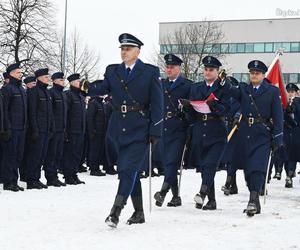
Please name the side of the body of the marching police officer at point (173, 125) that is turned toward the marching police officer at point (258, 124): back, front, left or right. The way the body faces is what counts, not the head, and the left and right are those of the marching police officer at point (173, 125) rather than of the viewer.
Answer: left

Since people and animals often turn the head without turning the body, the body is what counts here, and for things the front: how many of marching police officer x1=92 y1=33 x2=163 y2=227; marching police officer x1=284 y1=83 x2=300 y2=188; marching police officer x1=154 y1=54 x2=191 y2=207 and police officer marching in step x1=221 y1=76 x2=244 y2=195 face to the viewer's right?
0

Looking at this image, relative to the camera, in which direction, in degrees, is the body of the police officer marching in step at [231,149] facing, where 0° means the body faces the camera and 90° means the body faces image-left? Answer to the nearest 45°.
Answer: approximately 45°

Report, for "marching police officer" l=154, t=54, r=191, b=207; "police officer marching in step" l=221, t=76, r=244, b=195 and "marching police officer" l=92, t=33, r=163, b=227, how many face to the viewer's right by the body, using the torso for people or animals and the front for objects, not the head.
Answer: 0

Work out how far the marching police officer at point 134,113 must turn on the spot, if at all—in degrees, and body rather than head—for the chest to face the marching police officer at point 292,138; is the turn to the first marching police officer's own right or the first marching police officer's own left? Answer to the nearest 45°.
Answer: approximately 180°

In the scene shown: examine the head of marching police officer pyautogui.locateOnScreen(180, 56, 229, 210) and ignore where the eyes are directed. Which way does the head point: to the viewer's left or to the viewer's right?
to the viewer's left

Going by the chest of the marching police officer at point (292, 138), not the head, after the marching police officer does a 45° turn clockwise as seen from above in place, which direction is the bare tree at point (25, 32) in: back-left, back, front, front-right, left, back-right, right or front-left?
front-right

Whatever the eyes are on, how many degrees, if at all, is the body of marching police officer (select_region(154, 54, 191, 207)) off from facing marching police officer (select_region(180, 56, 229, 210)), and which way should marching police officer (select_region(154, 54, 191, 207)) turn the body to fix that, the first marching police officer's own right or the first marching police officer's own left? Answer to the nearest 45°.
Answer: approximately 90° to the first marching police officer's own left

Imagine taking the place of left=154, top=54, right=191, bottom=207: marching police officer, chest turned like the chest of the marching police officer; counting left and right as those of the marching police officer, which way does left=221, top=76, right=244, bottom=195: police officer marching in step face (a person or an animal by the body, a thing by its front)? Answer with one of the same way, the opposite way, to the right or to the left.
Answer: the same way

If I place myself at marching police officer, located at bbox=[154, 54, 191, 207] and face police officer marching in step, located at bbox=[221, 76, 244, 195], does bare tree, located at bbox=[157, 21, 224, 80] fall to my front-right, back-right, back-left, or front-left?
front-left

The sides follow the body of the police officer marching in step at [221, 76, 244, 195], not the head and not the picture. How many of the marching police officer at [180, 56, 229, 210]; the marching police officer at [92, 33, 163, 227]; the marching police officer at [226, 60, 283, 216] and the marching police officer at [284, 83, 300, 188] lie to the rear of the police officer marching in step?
1

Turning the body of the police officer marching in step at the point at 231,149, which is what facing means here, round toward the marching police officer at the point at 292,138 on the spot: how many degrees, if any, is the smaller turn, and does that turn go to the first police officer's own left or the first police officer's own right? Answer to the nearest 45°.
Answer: approximately 180°

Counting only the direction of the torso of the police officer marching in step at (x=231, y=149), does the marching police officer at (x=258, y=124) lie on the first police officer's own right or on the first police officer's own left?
on the first police officer's own left

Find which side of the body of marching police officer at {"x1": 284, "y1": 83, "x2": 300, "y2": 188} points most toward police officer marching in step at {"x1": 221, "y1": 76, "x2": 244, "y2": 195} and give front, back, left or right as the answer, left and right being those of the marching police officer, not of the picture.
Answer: front

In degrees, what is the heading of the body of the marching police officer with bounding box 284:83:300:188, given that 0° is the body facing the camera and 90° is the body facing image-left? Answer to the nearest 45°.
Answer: approximately 45°

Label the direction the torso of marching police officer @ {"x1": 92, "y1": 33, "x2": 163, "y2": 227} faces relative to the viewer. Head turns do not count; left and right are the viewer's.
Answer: facing the viewer and to the left of the viewer

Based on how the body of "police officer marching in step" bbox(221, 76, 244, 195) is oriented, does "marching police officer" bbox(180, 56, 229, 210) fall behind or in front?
in front

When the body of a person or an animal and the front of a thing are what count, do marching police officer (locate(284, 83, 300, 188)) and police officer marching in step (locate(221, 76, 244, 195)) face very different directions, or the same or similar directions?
same or similar directions
